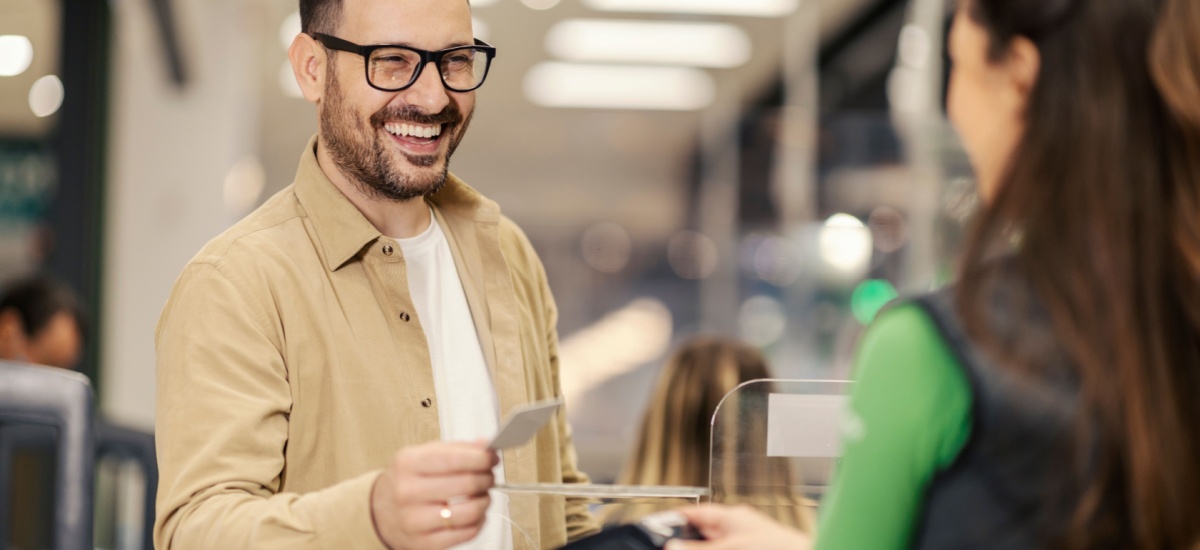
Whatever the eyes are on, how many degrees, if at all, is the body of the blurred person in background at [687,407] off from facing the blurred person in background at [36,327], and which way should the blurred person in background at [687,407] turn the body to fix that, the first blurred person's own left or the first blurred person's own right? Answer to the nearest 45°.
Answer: approximately 45° to the first blurred person's own left

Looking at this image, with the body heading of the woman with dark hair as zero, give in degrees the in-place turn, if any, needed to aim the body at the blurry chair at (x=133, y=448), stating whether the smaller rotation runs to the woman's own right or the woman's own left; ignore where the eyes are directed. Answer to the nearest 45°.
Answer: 0° — they already face it

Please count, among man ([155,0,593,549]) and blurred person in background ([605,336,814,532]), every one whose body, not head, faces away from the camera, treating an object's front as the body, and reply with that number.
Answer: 1

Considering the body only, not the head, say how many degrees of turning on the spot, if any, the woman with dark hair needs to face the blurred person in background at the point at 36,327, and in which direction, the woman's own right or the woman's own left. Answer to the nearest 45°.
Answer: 0° — they already face them

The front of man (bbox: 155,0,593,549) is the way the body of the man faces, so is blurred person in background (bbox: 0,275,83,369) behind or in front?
behind

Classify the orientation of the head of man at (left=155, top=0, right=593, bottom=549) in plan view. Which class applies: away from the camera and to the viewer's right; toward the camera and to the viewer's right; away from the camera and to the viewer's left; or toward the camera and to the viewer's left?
toward the camera and to the viewer's right

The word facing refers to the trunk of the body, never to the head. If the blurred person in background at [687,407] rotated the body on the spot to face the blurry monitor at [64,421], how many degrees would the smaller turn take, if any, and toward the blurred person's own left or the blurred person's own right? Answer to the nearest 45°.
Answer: approximately 135° to the blurred person's own left

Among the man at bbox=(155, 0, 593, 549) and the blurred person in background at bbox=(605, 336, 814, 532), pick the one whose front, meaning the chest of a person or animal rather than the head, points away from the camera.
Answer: the blurred person in background

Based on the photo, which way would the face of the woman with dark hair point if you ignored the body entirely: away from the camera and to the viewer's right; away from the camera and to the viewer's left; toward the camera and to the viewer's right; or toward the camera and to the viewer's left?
away from the camera and to the viewer's left

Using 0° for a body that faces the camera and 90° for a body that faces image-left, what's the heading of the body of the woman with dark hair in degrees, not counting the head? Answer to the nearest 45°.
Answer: approximately 135°

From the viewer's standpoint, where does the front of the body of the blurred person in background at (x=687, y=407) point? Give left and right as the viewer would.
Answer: facing away from the viewer

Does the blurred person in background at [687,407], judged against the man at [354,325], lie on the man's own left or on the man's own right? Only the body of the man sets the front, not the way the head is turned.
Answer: on the man's own left

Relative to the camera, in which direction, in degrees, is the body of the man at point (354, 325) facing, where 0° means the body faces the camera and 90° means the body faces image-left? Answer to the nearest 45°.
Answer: approximately 315°

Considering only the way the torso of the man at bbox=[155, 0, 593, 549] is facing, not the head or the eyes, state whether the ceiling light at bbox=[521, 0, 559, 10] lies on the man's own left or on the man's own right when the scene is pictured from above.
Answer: on the man's own left
